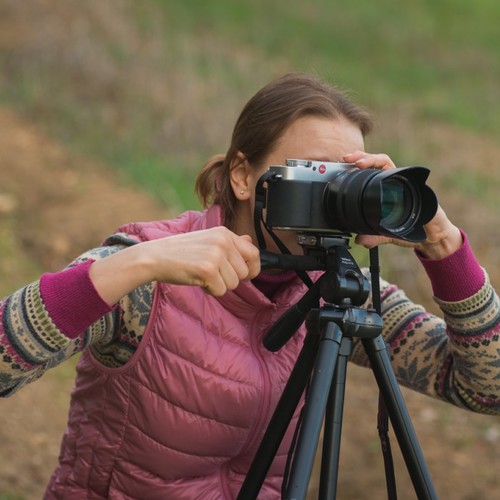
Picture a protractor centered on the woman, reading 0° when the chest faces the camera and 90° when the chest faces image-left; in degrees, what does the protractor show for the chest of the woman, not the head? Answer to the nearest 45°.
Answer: approximately 315°
